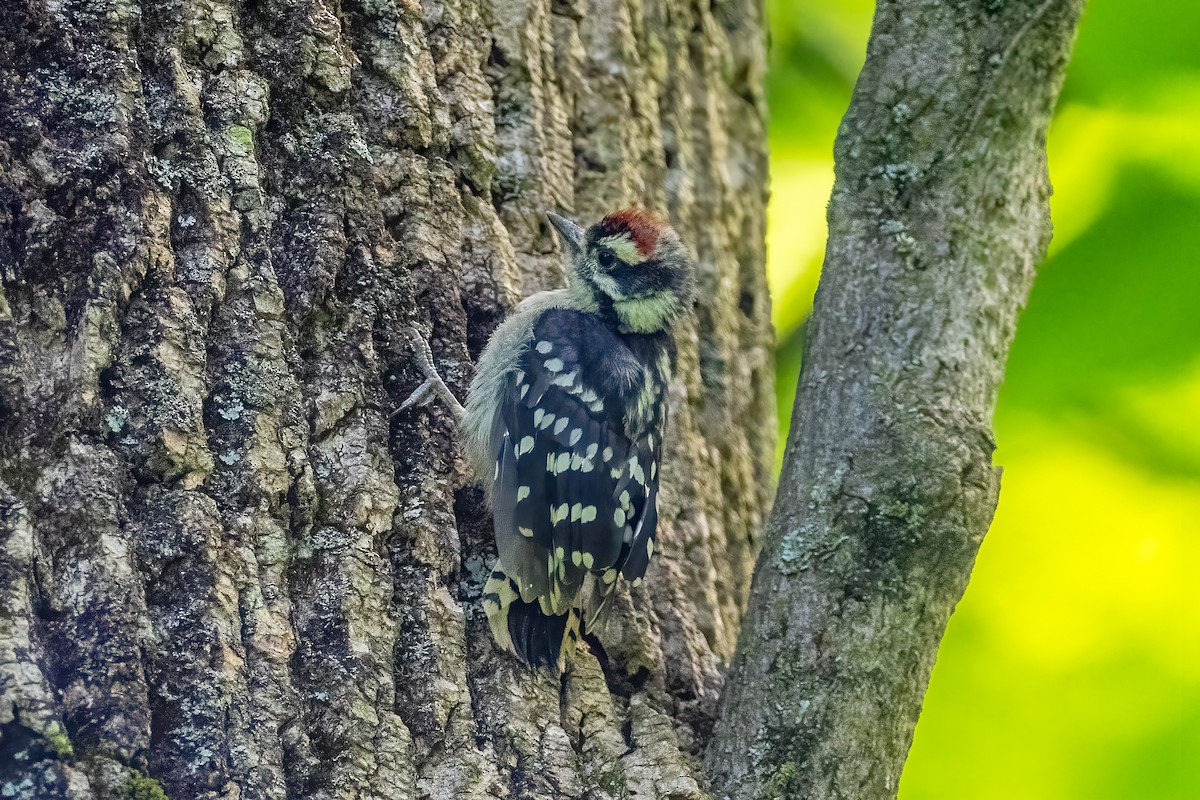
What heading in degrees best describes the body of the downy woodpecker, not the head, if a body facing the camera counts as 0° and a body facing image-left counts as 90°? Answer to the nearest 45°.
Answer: approximately 135°
